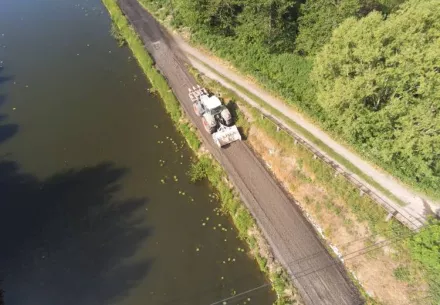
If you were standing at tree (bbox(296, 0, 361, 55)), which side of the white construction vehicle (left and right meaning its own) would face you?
left

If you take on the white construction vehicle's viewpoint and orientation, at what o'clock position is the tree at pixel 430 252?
The tree is roughly at 12 o'clock from the white construction vehicle.

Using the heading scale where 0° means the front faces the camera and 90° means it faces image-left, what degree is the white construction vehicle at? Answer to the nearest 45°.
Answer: approximately 315°

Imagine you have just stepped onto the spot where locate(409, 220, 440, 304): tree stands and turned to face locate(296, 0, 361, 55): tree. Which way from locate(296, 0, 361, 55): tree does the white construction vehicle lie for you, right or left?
left

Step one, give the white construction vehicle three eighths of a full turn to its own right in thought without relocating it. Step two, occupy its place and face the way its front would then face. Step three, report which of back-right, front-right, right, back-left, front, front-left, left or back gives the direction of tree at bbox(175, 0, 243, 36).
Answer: right

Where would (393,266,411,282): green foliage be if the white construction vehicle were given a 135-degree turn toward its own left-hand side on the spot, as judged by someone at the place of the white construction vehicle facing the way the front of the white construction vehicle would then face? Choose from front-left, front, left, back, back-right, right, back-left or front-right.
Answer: back-right

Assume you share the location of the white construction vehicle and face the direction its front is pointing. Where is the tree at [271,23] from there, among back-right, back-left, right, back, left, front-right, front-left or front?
left
